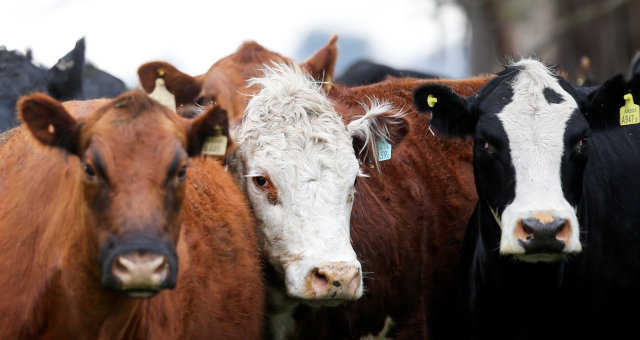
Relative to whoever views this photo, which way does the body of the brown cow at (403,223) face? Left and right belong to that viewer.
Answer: facing the viewer and to the left of the viewer

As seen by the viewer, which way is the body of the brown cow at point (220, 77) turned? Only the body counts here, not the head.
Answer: toward the camera

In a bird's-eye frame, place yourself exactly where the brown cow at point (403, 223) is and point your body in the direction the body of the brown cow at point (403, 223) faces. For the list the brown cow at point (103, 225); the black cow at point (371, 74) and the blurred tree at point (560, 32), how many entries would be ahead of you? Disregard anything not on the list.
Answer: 1

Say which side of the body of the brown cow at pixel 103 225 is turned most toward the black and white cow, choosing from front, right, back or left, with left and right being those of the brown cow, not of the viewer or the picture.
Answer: left

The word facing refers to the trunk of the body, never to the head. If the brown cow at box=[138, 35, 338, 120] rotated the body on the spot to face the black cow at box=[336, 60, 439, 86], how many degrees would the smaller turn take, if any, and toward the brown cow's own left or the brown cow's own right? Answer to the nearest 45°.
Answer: approximately 135° to the brown cow's own left

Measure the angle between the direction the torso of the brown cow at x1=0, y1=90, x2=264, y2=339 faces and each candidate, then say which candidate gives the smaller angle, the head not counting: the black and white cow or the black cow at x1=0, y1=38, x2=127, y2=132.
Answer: the black and white cow

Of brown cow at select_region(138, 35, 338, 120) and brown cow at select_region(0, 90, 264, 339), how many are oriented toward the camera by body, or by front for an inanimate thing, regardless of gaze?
2

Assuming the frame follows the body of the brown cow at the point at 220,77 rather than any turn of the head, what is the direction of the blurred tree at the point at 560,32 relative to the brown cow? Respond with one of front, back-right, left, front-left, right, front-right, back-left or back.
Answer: back-left

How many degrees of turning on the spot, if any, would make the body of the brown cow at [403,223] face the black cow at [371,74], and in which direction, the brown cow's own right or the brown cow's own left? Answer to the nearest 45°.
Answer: approximately 135° to the brown cow's own right
